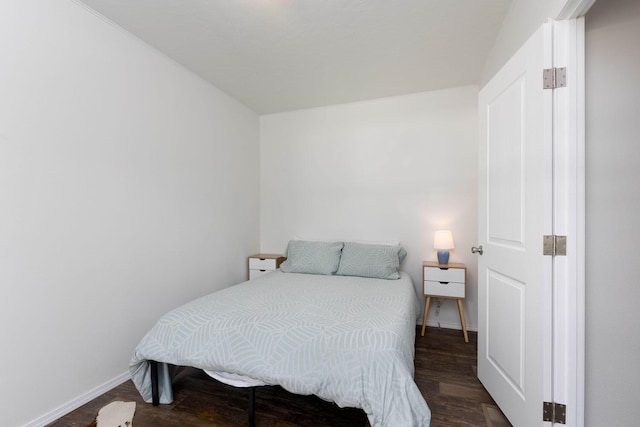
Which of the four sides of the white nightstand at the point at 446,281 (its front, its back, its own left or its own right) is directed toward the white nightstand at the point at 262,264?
right

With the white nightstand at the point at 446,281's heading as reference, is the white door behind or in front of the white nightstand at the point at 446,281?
in front

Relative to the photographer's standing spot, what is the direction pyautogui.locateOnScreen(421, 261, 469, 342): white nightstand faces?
facing the viewer

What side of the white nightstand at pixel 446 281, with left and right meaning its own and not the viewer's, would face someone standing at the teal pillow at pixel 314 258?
right

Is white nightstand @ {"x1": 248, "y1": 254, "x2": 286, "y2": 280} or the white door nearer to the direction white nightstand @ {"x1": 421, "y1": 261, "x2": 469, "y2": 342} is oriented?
the white door

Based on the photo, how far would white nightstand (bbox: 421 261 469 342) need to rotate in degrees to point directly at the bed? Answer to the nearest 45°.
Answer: approximately 45° to its right

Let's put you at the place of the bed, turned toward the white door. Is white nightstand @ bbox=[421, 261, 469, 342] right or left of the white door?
left

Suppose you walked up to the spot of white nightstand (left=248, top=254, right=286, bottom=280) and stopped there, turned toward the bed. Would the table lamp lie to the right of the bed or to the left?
left

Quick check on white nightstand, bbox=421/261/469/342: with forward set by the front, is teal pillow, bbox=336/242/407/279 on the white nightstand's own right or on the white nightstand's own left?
on the white nightstand's own right
